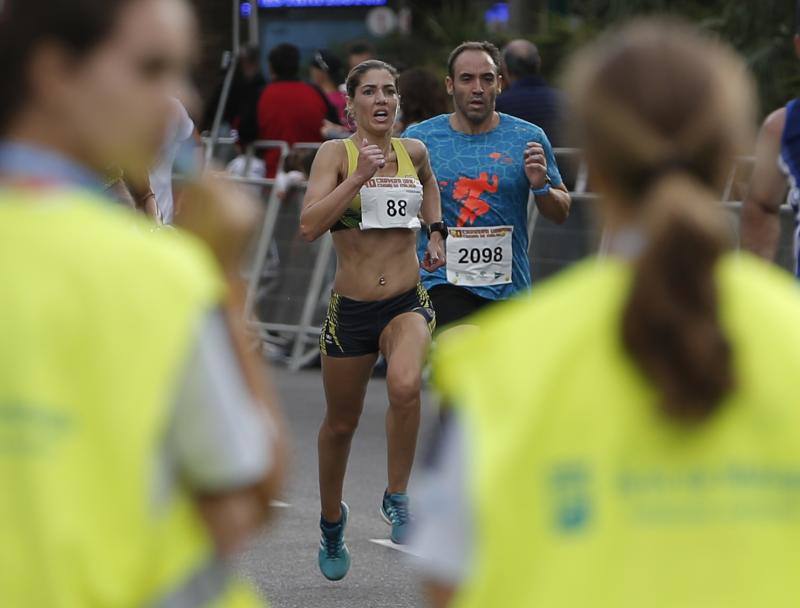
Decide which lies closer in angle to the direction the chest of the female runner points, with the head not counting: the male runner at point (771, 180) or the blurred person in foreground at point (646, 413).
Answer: the blurred person in foreground

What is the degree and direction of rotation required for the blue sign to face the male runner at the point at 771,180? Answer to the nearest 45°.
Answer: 0° — it already faces them

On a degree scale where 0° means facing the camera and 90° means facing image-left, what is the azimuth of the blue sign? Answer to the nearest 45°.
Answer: approximately 0°

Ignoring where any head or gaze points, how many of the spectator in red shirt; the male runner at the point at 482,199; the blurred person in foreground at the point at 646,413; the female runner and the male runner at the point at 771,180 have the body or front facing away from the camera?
2

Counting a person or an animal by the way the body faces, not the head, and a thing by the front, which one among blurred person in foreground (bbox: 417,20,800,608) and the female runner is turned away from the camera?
the blurred person in foreground

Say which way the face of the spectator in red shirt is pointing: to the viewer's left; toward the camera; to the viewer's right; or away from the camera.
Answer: away from the camera

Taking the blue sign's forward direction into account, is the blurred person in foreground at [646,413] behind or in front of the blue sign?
in front

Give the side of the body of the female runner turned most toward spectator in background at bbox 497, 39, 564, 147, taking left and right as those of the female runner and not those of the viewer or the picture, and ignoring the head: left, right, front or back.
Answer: back

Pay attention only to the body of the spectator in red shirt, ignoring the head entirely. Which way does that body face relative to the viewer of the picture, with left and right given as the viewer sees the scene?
facing away from the viewer

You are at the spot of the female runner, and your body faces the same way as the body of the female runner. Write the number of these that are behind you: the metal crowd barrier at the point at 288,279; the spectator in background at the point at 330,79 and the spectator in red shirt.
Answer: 3

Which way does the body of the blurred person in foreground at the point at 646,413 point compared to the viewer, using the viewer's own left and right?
facing away from the viewer

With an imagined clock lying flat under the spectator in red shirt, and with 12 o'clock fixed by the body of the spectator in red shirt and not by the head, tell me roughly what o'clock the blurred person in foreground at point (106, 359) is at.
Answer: The blurred person in foreground is roughly at 6 o'clock from the spectator in red shirt.
